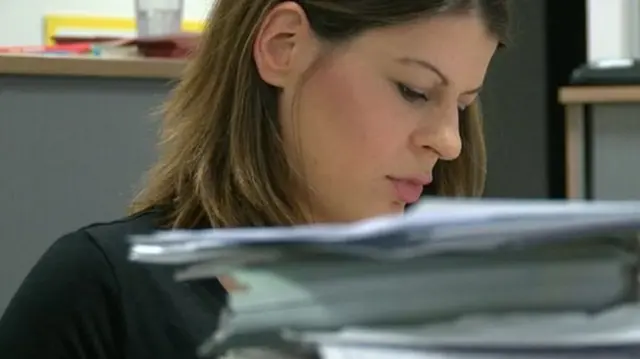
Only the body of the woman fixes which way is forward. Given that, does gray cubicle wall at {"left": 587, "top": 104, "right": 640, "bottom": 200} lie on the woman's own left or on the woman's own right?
on the woman's own left

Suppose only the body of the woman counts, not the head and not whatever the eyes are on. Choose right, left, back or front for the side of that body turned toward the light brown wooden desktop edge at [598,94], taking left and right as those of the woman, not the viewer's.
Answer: left

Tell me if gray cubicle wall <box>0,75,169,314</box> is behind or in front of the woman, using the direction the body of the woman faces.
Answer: behind

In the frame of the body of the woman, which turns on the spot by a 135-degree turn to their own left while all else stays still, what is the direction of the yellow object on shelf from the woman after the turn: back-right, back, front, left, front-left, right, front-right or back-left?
front

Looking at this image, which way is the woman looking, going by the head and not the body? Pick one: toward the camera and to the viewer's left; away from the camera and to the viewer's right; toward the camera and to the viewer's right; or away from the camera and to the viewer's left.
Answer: toward the camera and to the viewer's right

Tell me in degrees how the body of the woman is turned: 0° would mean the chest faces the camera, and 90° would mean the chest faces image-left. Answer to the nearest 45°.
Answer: approximately 315°

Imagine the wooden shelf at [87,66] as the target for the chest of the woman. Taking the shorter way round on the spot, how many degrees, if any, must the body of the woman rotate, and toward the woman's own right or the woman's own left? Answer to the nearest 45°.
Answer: approximately 135° to the woman's own left

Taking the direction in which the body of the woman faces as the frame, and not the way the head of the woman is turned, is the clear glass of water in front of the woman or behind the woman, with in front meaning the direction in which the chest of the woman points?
behind
